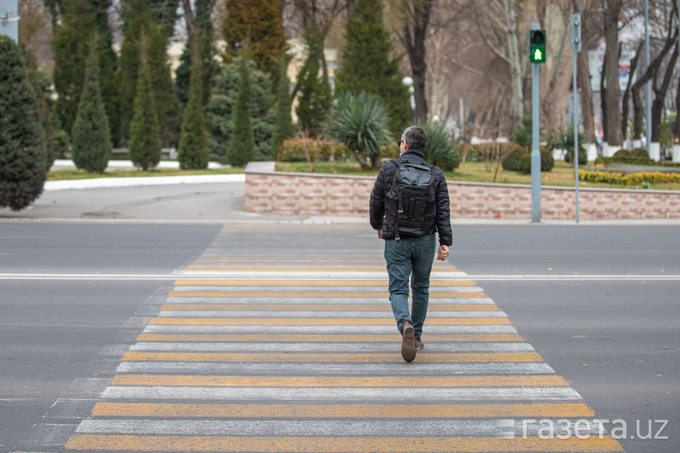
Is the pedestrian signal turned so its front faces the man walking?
yes

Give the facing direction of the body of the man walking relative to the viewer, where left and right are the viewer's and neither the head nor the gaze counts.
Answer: facing away from the viewer

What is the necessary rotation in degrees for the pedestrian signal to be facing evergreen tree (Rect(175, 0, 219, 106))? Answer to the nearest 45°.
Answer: approximately 135° to its right

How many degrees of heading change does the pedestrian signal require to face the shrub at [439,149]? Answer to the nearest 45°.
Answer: approximately 135° to its right

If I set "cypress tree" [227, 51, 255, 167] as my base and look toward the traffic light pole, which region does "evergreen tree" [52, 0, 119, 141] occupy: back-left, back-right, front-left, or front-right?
back-right

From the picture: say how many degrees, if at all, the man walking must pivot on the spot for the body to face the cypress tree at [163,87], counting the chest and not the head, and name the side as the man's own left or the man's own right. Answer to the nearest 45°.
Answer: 0° — they already face it

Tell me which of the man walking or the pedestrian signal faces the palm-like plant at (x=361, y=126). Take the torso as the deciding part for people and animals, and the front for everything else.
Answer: the man walking

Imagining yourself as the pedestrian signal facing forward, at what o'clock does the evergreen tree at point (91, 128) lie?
The evergreen tree is roughly at 4 o'clock from the pedestrian signal.

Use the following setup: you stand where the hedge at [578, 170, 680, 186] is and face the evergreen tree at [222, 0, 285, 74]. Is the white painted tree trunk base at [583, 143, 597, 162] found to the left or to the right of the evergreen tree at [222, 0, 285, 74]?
right

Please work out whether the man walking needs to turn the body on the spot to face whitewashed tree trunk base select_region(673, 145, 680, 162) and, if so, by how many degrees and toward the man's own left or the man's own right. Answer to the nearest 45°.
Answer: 0° — they already face it

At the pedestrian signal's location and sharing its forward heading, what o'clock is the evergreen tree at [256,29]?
The evergreen tree is roughly at 5 o'clock from the pedestrian signal.

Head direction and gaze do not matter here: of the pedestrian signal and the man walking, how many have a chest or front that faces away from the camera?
1

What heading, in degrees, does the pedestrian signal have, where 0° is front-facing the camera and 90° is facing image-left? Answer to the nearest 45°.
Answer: approximately 0°

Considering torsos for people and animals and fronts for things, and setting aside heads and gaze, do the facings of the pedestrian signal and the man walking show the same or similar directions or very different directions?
very different directions

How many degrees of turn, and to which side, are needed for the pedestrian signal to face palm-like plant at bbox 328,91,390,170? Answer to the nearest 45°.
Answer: approximately 135° to its right
